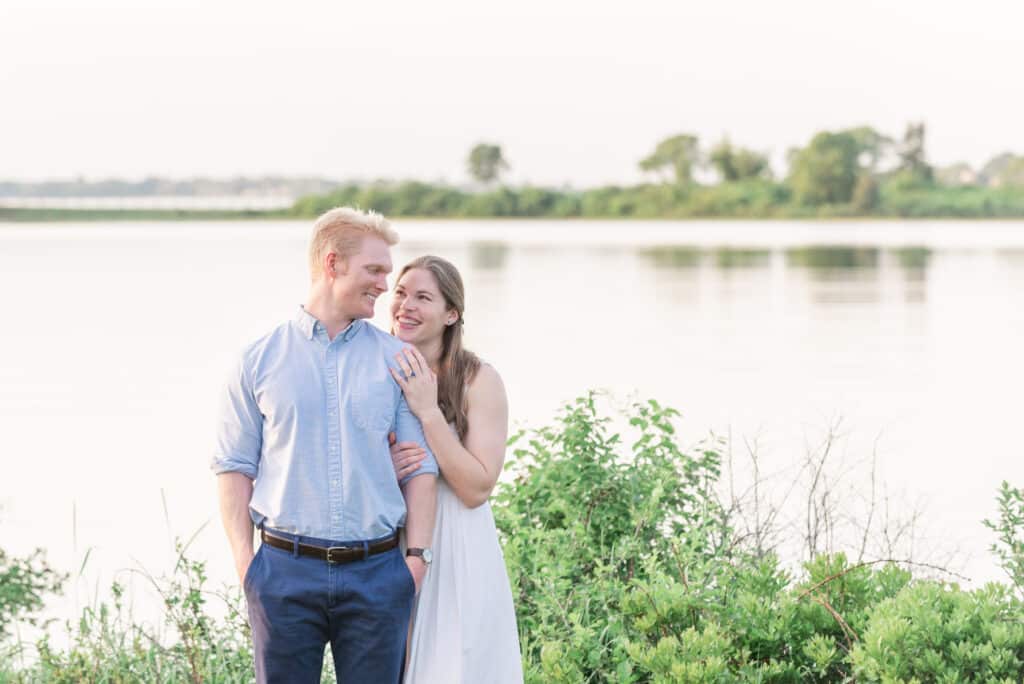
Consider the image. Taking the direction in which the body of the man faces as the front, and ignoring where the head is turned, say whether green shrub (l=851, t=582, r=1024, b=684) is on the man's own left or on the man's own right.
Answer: on the man's own left

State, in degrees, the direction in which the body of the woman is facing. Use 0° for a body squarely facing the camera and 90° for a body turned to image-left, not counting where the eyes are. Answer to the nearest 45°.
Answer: approximately 45°

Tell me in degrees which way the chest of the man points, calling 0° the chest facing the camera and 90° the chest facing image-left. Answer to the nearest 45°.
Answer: approximately 0°
